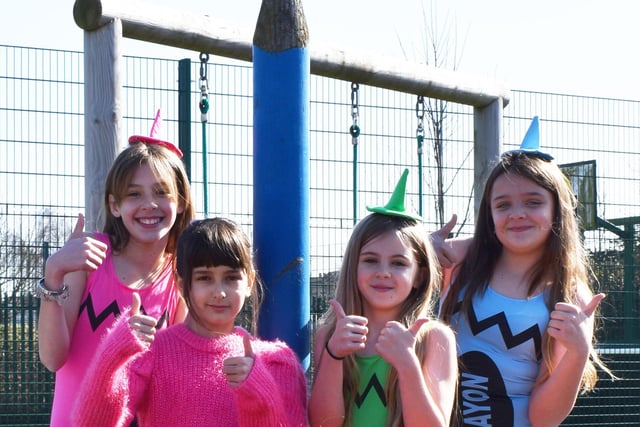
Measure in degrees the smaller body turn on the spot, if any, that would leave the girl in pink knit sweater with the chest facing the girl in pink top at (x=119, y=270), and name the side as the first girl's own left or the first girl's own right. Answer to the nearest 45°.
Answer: approximately 135° to the first girl's own right

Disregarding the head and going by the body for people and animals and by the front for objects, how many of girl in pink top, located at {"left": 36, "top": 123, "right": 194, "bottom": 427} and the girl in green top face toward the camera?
2

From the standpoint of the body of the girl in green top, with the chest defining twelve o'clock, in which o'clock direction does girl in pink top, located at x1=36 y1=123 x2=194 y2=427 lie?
The girl in pink top is roughly at 3 o'clock from the girl in green top.

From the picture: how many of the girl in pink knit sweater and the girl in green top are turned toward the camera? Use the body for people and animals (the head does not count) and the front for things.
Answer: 2

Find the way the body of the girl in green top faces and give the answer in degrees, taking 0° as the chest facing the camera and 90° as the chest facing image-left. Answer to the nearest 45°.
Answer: approximately 0°

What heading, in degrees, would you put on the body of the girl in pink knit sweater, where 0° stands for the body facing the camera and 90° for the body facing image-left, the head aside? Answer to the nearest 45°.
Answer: approximately 0°

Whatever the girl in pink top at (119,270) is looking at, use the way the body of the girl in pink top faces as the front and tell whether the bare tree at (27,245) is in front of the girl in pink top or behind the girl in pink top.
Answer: behind
